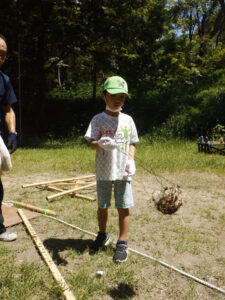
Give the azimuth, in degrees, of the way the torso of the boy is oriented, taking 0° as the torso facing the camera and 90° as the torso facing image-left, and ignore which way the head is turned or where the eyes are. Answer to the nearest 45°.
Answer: approximately 0°
